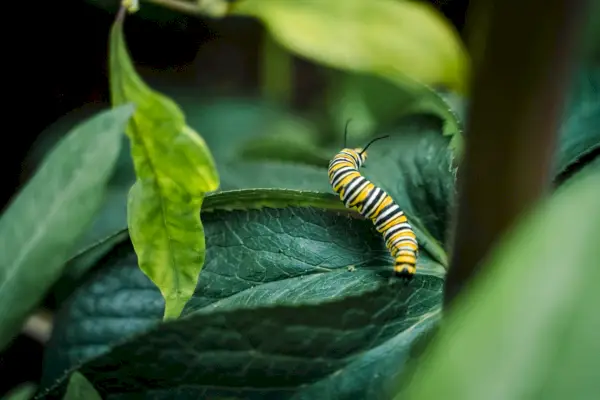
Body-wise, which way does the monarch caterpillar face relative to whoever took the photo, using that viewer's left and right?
facing away from the viewer and to the left of the viewer

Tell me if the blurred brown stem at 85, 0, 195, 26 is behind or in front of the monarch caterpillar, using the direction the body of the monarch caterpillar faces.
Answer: in front

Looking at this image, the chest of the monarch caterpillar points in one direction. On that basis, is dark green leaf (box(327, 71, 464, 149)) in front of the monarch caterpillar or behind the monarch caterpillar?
in front
